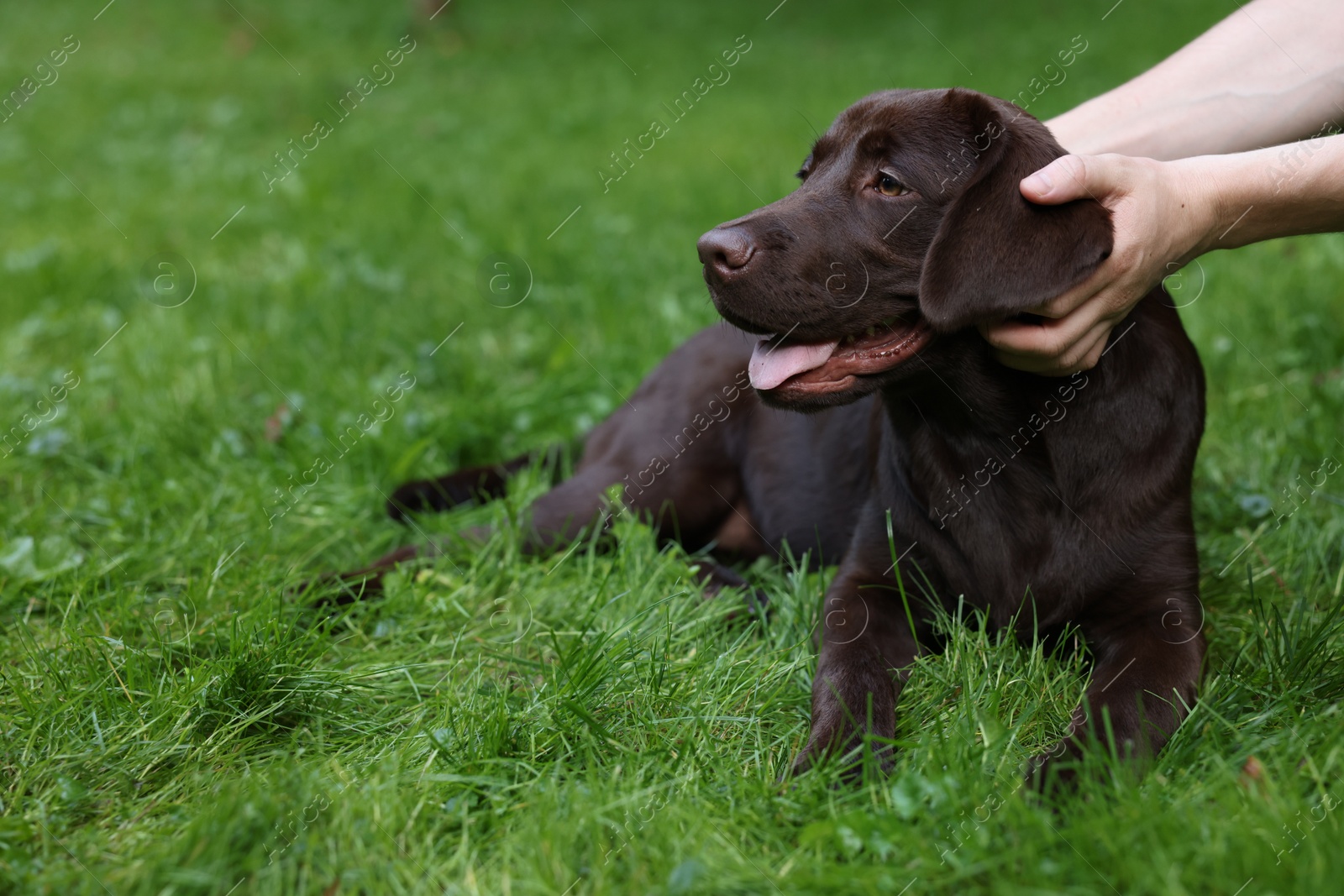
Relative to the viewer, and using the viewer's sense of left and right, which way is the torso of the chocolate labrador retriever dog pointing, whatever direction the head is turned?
facing the viewer and to the right of the viewer
